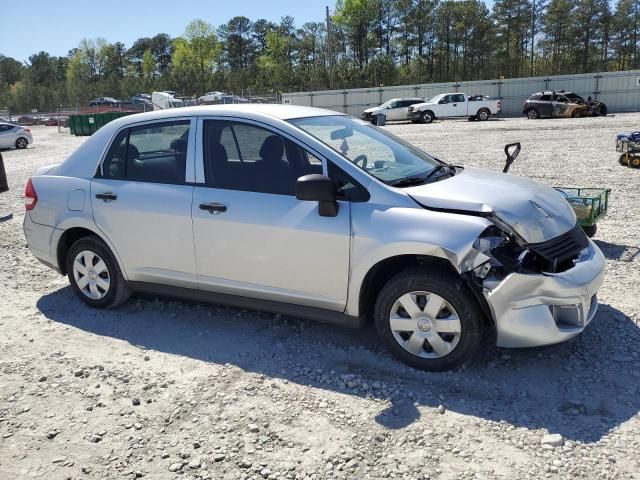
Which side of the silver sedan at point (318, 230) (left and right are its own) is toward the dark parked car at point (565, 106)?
left

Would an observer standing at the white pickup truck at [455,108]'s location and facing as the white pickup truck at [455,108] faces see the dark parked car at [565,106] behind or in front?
behind

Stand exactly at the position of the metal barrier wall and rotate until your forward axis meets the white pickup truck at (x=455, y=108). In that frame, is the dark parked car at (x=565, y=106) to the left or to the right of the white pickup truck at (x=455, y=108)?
left

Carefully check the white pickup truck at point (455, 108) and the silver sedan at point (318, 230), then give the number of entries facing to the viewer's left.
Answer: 1

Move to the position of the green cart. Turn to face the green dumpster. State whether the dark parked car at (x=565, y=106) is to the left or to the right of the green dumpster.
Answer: right

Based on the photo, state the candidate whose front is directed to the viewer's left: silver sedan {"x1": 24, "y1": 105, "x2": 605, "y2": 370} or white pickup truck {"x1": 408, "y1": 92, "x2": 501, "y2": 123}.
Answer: the white pickup truck

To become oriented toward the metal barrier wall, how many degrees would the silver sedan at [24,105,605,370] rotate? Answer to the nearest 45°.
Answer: approximately 135° to its left

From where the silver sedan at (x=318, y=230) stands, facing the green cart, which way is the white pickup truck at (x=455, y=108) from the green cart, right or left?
left

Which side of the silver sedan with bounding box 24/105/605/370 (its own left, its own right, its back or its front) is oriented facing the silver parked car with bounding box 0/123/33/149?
back

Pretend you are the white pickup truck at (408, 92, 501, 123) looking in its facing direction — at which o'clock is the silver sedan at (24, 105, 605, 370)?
The silver sedan is roughly at 9 o'clock from the white pickup truck.

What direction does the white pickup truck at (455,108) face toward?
to the viewer's left

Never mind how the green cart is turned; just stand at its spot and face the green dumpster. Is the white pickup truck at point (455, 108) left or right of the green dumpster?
right
